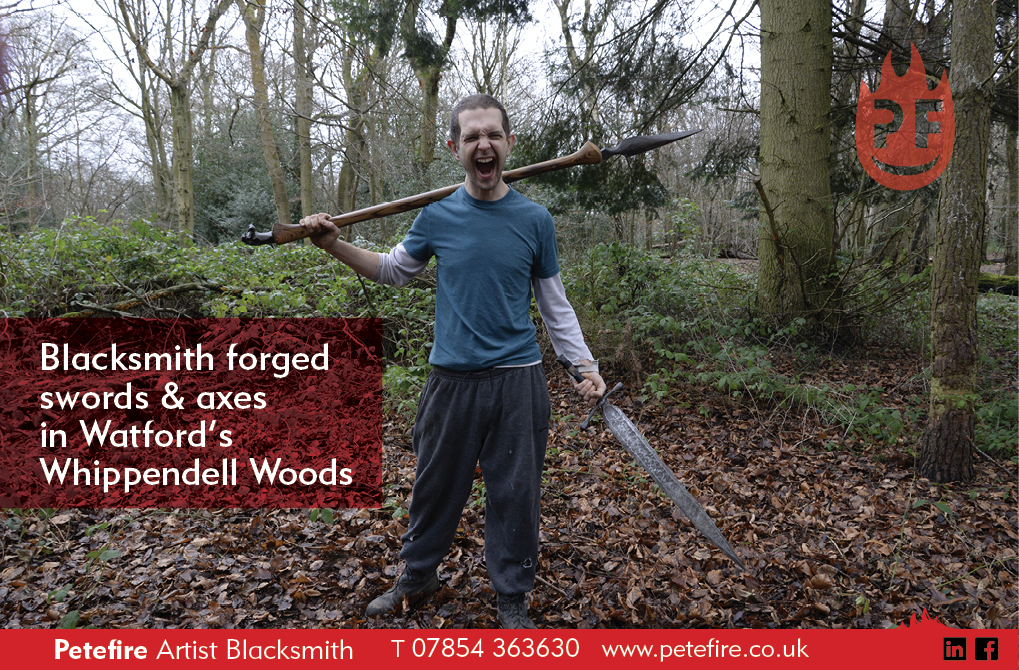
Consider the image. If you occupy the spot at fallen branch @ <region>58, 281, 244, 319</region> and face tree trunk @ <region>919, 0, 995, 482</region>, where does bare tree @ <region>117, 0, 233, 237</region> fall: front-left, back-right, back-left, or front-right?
back-left

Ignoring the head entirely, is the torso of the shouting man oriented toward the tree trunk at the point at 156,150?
no

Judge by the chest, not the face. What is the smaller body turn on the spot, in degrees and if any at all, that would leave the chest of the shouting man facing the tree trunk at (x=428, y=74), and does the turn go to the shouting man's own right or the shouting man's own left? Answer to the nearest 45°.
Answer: approximately 180°

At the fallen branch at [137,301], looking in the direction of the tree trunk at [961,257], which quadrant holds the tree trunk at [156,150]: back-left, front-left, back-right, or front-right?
back-left

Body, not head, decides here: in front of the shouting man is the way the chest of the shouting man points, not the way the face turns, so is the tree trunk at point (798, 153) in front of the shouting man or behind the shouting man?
behind

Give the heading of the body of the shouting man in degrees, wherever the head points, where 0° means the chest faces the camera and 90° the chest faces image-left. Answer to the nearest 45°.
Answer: approximately 0°

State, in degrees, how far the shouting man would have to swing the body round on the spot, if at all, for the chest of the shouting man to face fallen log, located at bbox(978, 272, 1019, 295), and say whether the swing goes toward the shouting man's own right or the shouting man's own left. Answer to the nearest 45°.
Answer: approximately 135° to the shouting man's own left

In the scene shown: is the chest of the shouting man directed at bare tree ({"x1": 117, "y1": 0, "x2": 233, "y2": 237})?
no

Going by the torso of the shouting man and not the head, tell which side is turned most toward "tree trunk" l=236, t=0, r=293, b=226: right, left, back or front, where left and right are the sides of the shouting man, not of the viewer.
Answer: back

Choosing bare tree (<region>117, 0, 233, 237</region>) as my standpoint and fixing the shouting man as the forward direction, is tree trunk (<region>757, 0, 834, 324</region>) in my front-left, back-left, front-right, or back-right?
front-left

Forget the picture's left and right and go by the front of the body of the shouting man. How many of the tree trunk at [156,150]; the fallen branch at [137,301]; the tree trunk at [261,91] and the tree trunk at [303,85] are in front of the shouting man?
0

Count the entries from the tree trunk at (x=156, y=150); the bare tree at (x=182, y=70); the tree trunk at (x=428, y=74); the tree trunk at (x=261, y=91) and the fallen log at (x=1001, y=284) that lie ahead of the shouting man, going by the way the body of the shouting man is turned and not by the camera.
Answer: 0

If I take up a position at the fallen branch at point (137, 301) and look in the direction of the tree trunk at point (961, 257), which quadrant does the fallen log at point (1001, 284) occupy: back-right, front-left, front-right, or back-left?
front-left

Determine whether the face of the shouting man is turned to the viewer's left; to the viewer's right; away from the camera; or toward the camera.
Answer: toward the camera

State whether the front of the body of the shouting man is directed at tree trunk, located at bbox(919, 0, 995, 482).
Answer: no
